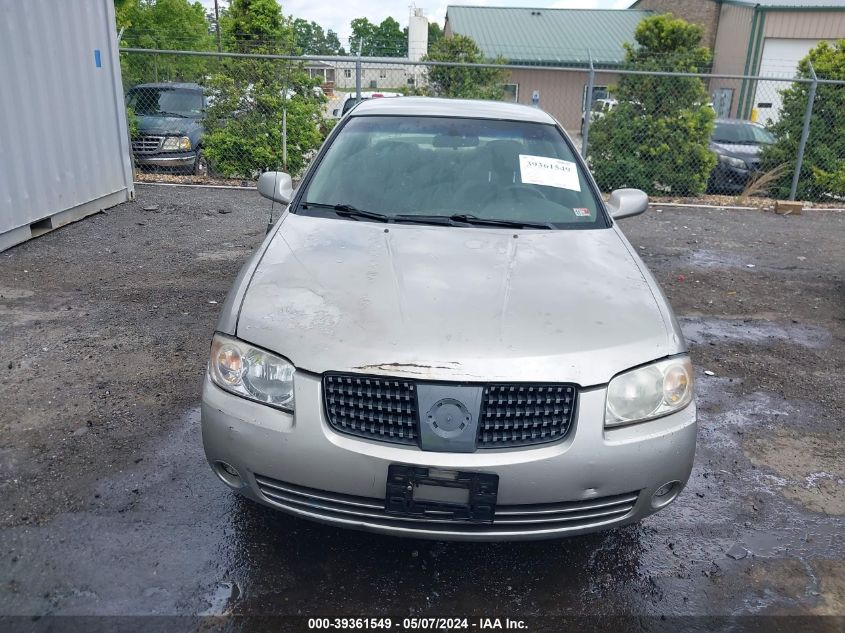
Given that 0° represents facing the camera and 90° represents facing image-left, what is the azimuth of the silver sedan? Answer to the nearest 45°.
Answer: approximately 0°

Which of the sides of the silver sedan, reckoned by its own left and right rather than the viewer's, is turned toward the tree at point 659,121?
back

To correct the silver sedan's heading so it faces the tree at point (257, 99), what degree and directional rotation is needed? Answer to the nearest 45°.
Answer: approximately 180°

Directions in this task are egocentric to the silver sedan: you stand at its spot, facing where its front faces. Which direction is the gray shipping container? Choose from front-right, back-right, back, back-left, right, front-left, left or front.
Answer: back-right

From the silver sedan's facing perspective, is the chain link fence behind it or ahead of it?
behind

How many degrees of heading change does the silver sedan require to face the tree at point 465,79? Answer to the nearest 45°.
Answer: approximately 180°

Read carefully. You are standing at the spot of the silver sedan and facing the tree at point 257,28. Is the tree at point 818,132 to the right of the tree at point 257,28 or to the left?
right

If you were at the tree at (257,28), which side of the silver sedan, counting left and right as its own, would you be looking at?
back
